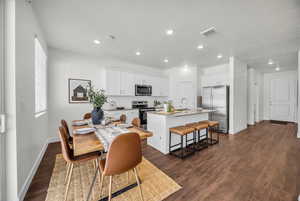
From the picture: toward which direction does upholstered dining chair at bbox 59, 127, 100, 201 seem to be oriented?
to the viewer's right

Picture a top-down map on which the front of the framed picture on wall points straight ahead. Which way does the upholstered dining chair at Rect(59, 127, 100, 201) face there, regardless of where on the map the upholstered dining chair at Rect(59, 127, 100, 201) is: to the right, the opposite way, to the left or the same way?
to the left

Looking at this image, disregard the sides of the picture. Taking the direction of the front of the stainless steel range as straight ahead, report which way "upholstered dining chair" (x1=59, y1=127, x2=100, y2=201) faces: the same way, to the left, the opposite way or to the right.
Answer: to the left

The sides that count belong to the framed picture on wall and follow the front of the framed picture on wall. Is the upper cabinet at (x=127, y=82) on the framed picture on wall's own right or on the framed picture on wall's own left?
on the framed picture on wall's own left

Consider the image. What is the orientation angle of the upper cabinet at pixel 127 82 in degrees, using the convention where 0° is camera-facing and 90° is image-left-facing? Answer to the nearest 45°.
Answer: approximately 315°

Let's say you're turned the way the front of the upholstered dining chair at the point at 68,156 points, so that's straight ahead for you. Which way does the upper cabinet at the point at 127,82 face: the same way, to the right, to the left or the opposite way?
to the right

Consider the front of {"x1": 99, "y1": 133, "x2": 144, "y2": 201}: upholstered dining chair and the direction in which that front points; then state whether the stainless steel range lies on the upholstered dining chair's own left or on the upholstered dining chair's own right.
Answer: on the upholstered dining chair's own right

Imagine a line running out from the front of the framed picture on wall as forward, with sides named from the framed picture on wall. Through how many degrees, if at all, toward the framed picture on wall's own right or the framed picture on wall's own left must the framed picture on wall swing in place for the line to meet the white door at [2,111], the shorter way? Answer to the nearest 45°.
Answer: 0° — it already faces it

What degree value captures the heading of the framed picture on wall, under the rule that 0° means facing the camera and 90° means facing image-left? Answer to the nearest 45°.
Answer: approximately 0°

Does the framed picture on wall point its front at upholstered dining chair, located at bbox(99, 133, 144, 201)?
yes

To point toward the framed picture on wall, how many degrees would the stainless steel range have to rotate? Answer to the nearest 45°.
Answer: approximately 90° to its right
